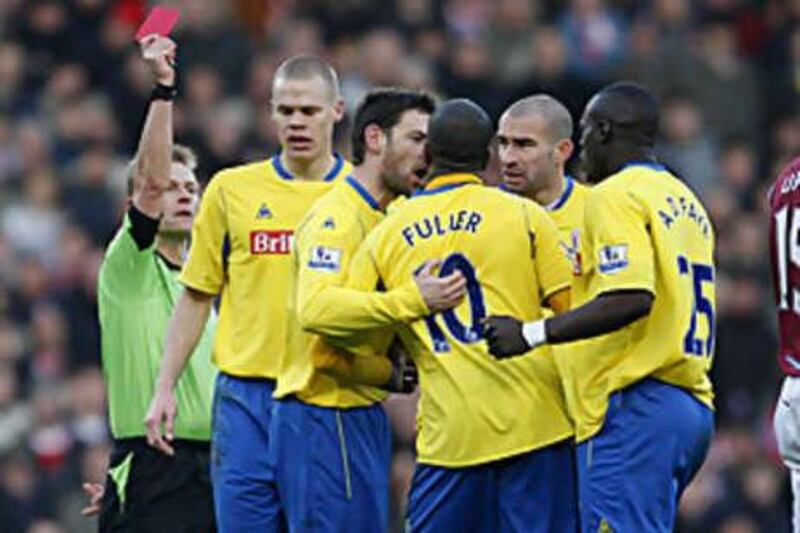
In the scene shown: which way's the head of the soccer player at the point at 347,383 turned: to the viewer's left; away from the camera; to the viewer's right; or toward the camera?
to the viewer's right

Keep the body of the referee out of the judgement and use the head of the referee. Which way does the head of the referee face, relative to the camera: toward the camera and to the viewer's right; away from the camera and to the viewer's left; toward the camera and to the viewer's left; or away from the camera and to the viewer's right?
toward the camera and to the viewer's right

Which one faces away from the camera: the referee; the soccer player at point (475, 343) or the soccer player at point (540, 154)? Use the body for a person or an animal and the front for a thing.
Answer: the soccer player at point (475, 343)

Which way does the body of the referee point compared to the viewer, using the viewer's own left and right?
facing the viewer and to the right of the viewer

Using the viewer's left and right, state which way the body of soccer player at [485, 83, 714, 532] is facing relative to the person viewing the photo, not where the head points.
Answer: facing away from the viewer and to the left of the viewer

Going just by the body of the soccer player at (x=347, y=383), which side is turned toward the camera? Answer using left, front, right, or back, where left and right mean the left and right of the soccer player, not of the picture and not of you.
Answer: right

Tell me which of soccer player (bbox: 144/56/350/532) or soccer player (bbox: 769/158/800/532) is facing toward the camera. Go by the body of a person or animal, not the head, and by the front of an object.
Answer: soccer player (bbox: 144/56/350/532)

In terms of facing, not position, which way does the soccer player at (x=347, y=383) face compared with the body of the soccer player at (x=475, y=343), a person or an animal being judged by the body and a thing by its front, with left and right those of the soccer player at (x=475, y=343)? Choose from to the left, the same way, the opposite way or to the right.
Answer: to the right

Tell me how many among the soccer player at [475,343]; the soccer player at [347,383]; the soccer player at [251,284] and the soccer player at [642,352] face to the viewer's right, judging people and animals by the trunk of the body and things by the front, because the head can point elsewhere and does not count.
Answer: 1

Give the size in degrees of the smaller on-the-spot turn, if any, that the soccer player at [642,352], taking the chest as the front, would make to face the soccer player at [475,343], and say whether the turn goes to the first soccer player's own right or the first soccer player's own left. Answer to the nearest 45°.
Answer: approximately 45° to the first soccer player's own left

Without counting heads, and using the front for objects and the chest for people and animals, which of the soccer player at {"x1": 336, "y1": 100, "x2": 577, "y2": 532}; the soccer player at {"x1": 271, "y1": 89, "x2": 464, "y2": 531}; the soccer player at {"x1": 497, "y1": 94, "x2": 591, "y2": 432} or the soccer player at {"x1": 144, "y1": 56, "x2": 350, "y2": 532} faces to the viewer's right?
the soccer player at {"x1": 271, "y1": 89, "x2": 464, "y2": 531}

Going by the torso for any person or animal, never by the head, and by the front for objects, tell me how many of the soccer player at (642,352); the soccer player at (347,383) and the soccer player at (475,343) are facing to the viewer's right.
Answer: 1

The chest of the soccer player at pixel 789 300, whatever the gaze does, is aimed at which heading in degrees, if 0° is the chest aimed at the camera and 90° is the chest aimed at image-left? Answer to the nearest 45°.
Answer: approximately 225°

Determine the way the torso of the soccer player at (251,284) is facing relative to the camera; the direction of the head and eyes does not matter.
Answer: toward the camera

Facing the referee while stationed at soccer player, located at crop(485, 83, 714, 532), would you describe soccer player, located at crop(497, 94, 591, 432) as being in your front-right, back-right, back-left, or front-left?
front-right
